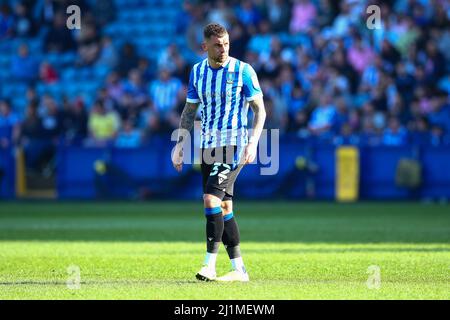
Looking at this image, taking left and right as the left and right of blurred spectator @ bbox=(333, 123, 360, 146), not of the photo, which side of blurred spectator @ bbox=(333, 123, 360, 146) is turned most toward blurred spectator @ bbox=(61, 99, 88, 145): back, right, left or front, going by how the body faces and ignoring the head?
right

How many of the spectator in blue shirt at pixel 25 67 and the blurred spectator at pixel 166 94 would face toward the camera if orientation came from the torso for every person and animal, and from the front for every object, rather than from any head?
2

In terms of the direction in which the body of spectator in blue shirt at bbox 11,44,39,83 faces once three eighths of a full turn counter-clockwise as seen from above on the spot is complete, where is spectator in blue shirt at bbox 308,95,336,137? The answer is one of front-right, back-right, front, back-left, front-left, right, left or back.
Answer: right

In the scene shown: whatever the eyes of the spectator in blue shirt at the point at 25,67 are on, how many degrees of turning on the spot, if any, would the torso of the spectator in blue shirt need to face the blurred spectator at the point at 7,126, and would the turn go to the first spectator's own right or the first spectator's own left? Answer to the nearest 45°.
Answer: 0° — they already face them

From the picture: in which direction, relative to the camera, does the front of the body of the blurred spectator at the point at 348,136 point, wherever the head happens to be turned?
toward the camera

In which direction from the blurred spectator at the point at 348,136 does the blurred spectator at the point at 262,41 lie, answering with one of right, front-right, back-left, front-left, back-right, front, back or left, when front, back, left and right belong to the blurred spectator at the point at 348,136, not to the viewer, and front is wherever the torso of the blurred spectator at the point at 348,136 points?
back-right

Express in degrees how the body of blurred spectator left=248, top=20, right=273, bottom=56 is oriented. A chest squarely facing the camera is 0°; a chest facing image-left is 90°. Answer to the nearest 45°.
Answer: approximately 0°

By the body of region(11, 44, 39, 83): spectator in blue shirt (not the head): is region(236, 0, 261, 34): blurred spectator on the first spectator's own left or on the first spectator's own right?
on the first spectator's own left

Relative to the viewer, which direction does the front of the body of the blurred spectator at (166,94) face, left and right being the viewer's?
facing the viewer

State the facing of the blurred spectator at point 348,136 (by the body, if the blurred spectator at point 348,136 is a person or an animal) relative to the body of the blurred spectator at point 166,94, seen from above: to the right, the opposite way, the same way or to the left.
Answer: the same way

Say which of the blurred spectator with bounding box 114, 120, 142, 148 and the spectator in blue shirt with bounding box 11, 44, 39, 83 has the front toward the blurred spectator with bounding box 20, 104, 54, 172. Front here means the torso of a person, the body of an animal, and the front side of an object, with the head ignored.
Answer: the spectator in blue shirt

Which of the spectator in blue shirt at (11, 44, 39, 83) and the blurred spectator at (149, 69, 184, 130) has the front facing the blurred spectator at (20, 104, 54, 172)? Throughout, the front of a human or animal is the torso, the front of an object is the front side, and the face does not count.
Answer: the spectator in blue shirt
